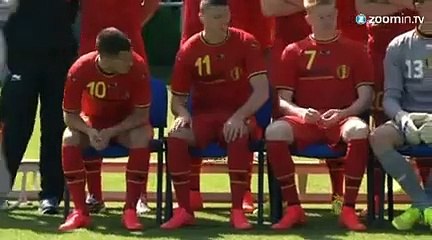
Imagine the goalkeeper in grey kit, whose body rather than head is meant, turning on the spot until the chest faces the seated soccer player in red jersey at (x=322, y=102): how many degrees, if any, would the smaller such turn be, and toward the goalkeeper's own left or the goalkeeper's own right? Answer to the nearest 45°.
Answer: approximately 90° to the goalkeeper's own right

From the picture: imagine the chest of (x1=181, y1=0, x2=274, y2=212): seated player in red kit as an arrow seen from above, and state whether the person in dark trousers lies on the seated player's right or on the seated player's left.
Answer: on the seated player's right

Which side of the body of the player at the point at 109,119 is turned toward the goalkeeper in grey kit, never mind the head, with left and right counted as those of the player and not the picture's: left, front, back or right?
left

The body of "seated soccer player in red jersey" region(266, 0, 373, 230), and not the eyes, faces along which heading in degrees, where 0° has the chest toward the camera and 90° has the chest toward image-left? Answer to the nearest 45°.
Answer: approximately 0°
